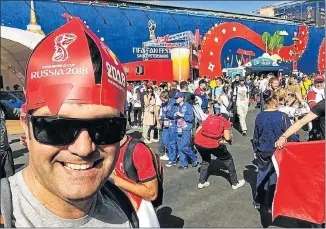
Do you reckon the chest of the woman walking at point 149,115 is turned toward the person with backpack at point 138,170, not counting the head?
yes

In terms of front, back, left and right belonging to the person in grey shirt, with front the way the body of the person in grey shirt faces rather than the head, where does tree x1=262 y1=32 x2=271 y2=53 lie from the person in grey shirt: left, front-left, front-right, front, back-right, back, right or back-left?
back-left

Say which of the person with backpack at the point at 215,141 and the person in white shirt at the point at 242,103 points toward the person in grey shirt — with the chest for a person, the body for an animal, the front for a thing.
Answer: the person in white shirt

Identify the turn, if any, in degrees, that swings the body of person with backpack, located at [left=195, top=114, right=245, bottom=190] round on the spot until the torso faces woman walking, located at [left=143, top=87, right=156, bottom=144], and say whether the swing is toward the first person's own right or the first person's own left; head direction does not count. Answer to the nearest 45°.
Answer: approximately 90° to the first person's own left

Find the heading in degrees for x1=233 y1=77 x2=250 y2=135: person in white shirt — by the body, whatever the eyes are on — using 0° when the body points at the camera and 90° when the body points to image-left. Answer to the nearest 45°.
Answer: approximately 0°

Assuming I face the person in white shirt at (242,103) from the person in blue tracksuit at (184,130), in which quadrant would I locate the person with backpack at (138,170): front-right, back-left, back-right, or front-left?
back-right

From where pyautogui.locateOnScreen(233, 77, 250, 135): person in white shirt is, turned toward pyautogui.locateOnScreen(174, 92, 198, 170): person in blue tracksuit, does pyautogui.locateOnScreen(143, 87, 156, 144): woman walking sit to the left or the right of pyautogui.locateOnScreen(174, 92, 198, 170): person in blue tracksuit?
right

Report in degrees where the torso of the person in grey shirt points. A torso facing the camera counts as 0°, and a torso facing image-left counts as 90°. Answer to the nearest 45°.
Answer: approximately 0°

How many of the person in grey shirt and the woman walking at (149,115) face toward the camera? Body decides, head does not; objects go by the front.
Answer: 2

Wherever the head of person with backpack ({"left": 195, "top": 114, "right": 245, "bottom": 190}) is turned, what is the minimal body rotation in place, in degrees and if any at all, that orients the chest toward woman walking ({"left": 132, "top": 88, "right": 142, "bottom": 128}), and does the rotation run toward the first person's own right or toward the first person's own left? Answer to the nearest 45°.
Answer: approximately 90° to the first person's own left

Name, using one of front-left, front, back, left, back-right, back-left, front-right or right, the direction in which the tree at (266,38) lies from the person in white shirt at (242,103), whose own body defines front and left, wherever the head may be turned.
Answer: back

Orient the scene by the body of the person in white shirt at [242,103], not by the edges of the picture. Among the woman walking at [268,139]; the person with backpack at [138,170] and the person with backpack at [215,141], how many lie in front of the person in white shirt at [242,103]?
3
